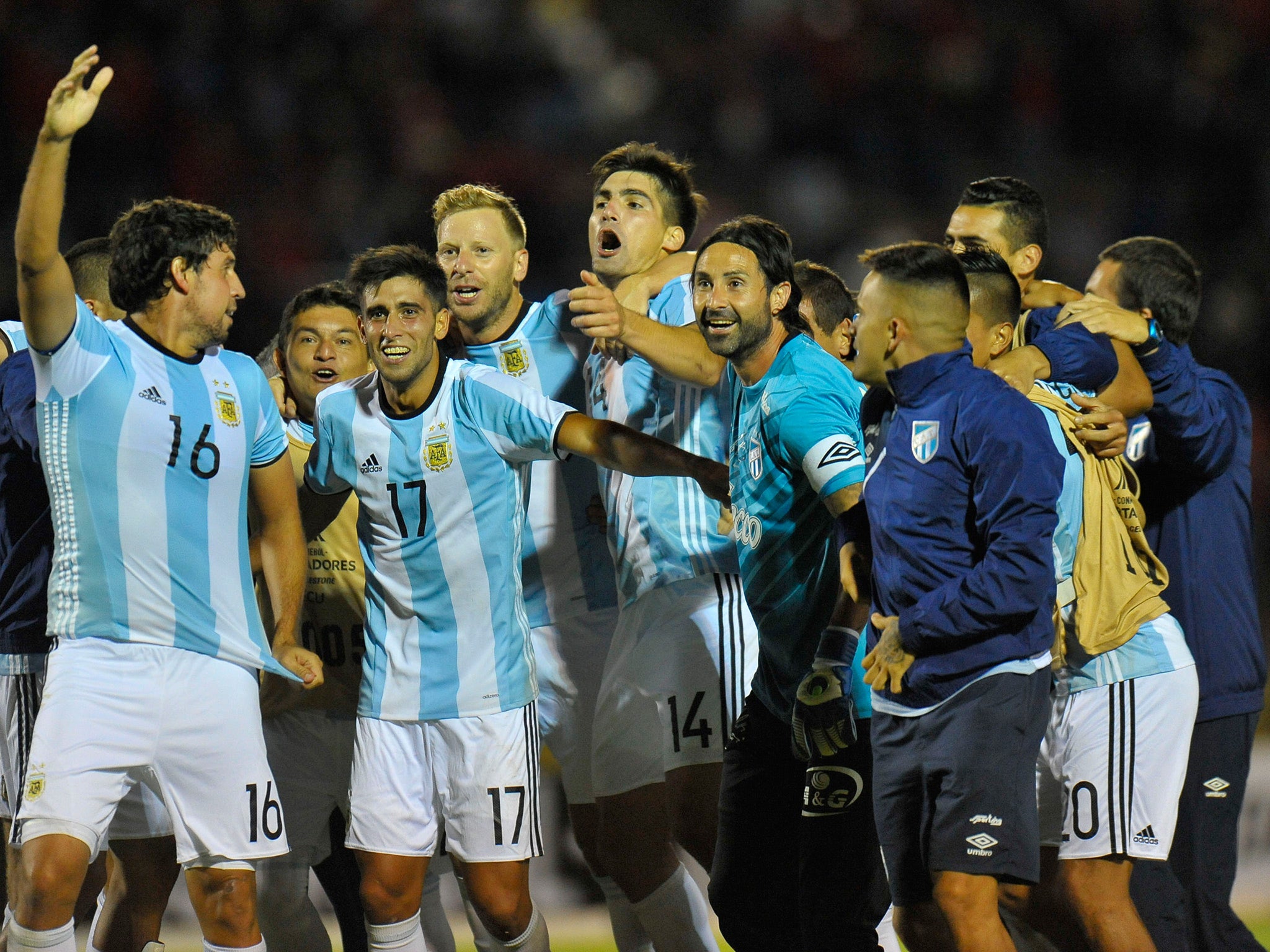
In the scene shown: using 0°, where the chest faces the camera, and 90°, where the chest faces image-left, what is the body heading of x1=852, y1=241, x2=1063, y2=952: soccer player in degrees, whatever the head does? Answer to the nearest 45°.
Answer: approximately 45°

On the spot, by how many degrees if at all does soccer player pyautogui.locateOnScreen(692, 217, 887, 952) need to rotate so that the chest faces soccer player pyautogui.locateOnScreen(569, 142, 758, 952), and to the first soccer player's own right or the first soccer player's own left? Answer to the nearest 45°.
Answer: approximately 90° to the first soccer player's own right

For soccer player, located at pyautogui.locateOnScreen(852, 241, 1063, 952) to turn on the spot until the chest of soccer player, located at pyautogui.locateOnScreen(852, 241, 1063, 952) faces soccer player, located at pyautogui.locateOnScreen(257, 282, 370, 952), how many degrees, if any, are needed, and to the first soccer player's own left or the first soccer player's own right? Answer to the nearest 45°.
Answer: approximately 90° to the first soccer player's own right

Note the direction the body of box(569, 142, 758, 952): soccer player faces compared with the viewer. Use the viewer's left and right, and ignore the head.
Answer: facing the viewer and to the left of the viewer

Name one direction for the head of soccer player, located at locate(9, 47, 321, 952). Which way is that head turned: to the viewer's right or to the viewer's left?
to the viewer's right

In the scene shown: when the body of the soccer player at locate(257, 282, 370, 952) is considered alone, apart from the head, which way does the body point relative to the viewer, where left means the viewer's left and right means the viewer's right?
facing the viewer

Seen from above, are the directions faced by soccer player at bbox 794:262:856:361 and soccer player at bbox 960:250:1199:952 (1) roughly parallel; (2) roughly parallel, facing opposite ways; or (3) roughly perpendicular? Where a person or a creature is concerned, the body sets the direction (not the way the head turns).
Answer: roughly parallel

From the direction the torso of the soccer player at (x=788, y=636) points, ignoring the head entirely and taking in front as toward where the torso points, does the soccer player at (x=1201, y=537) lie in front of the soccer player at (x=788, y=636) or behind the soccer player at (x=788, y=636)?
behind

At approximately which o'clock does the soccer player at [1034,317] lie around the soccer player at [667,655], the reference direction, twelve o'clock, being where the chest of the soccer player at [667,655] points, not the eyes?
the soccer player at [1034,317] is roughly at 8 o'clock from the soccer player at [667,655].

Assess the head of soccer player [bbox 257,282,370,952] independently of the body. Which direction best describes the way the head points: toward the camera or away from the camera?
toward the camera

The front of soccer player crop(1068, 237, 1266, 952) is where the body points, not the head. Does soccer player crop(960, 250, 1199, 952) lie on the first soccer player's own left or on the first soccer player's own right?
on the first soccer player's own left

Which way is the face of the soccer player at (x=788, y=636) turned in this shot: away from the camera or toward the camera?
toward the camera

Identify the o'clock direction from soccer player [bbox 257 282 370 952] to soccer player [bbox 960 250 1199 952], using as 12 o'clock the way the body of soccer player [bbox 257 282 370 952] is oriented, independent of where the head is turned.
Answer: soccer player [bbox 960 250 1199 952] is roughly at 10 o'clock from soccer player [bbox 257 282 370 952].

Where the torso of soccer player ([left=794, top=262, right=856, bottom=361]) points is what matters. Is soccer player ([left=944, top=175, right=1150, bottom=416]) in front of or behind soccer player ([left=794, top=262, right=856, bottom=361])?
behind
